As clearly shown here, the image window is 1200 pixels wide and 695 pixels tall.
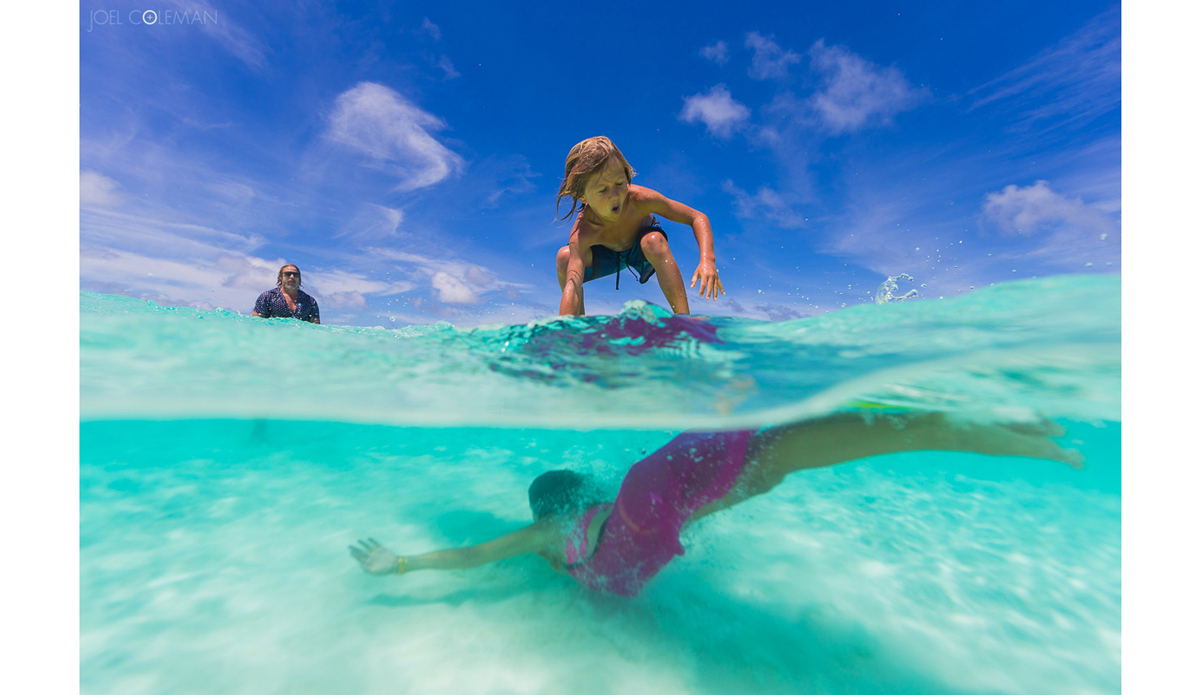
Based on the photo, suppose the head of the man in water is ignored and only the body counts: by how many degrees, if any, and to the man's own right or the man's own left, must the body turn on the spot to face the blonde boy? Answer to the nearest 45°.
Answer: approximately 45° to the man's own left

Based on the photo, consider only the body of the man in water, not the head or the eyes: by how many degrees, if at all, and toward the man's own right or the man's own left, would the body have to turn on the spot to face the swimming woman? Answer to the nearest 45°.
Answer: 0° — they already face them

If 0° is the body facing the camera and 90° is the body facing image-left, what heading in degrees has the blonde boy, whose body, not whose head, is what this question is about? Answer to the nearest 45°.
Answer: approximately 0°

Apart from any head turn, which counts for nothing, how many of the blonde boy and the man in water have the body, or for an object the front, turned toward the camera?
2

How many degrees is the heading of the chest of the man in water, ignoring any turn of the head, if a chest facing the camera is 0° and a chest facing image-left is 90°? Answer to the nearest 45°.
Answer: approximately 0°

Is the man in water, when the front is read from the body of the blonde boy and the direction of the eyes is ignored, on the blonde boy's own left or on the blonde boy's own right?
on the blonde boy's own right
